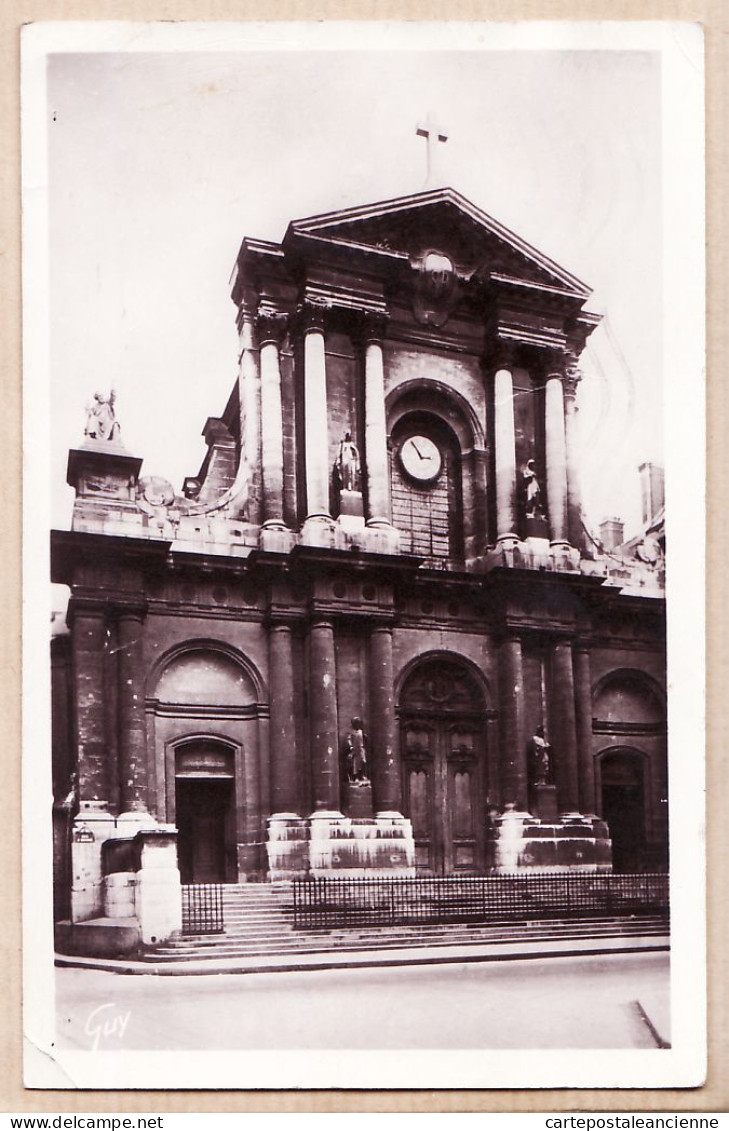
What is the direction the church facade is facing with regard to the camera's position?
facing the viewer and to the right of the viewer

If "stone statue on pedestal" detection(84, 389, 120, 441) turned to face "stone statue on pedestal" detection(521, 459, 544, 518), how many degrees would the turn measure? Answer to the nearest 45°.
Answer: approximately 90° to its left

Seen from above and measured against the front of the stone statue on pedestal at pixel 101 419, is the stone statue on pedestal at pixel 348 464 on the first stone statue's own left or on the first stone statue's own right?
on the first stone statue's own left
